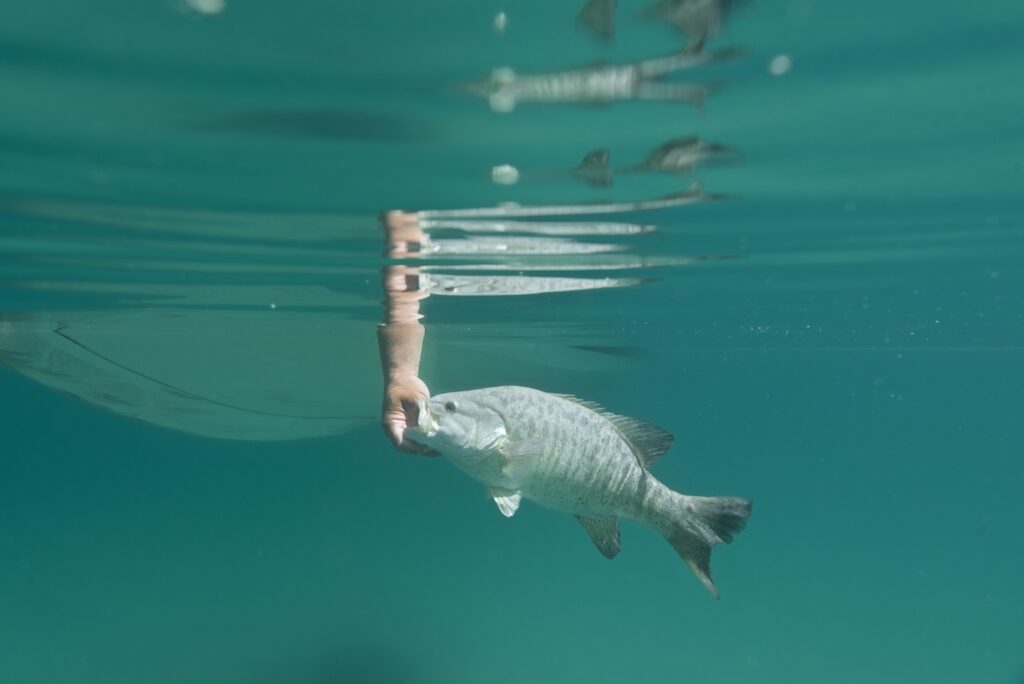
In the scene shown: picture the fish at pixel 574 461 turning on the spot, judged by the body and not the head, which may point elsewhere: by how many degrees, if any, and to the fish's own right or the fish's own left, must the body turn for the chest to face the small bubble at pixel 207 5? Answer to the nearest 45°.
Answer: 0° — it already faces it

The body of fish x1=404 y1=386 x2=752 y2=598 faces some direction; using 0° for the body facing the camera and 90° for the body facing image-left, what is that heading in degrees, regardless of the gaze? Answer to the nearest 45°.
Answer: approximately 90°
